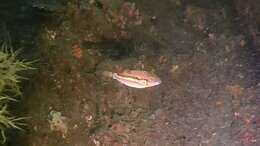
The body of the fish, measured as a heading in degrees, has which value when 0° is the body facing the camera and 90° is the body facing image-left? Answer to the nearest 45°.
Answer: approximately 270°
